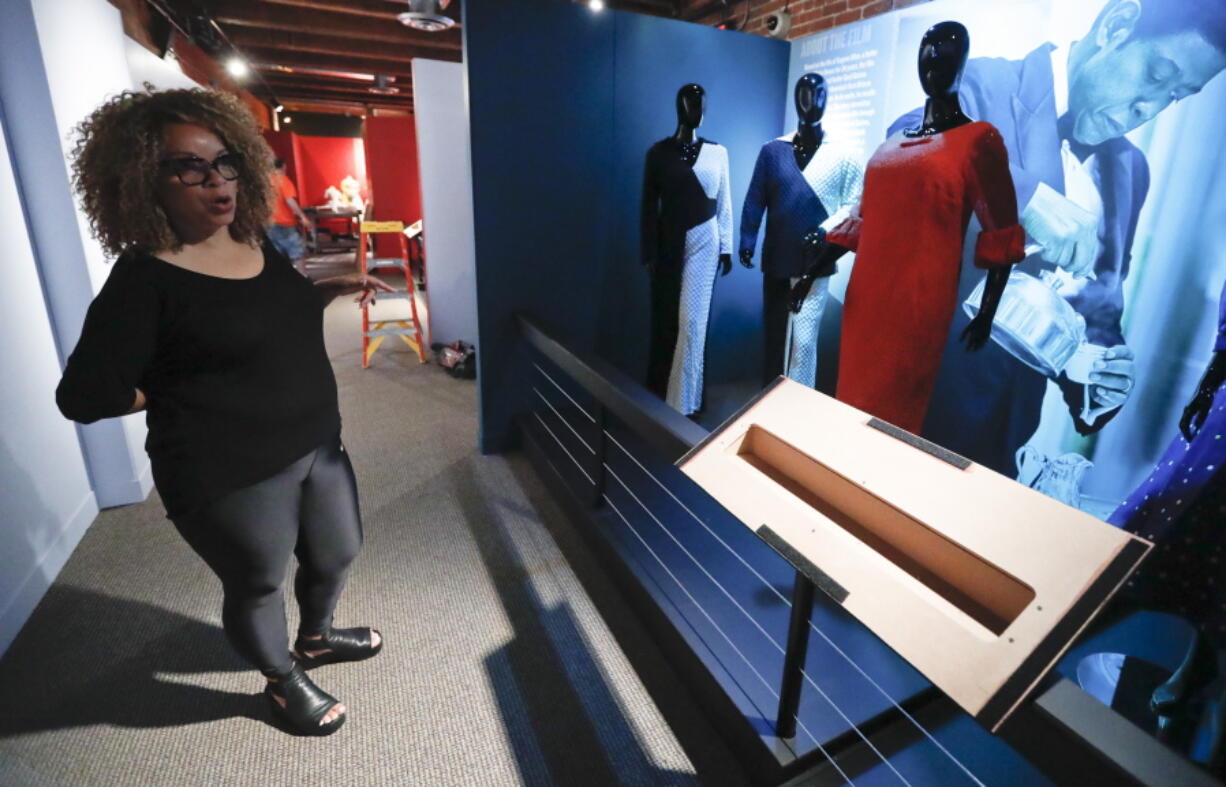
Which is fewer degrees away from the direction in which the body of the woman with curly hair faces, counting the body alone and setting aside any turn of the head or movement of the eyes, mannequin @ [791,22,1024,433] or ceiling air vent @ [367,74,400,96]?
the mannequin

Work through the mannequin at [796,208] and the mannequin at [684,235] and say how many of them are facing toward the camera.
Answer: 2

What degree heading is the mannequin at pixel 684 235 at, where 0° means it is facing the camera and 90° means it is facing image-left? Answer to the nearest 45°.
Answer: approximately 0°

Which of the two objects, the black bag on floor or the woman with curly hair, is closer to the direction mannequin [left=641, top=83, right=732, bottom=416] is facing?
the woman with curly hair

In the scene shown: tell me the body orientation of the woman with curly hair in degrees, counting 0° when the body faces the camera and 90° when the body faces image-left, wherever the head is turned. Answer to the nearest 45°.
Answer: approximately 315°

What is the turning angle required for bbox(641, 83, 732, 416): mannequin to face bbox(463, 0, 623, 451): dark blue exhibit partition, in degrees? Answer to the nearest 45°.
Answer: approximately 90° to its right

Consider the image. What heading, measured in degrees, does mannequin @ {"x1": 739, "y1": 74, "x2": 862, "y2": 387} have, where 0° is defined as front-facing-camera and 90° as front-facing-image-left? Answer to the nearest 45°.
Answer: approximately 0°

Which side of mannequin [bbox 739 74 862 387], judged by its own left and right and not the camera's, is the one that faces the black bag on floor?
right

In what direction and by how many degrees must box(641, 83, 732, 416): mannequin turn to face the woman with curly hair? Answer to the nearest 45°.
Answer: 0° — it already faces them

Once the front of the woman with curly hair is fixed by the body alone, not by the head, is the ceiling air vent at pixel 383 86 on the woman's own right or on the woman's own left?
on the woman's own left
